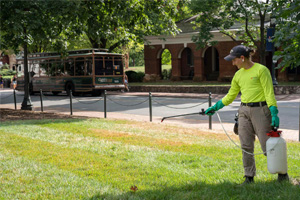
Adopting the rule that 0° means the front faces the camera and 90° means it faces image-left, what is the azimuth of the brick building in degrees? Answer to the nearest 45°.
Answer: approximately 0°

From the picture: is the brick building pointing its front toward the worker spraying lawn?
yes

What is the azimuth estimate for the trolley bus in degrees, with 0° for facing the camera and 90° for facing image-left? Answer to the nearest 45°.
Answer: approximately 135°

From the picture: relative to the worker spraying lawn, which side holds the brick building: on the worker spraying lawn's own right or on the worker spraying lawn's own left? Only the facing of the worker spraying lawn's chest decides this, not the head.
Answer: on the worker spraying lawn's own right

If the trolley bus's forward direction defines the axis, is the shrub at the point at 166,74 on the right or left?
on its right

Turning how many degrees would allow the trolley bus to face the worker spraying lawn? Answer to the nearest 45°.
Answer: approximately 135° to its left

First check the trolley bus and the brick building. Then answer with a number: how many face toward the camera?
1

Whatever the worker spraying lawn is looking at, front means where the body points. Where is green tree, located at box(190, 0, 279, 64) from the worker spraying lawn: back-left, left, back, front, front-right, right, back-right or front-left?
back-right

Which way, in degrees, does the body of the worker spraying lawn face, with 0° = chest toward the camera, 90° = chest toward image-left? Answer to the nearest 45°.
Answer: approximately 45°
